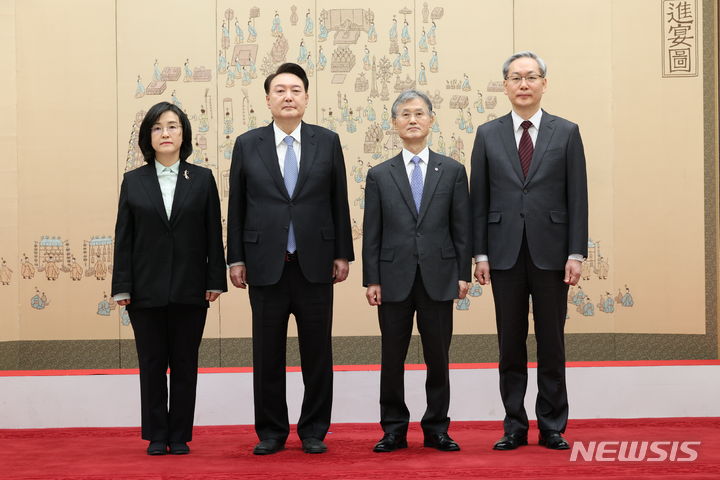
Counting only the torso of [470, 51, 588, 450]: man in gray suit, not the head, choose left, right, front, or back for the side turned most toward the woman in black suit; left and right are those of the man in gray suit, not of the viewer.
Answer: right

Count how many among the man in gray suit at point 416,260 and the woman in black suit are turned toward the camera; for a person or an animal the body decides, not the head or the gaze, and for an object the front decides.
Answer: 2

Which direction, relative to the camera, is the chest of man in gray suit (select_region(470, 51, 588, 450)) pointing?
toward the camera

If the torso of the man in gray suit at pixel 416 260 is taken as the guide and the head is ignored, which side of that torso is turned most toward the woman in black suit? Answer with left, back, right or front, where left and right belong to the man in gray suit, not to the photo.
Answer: right

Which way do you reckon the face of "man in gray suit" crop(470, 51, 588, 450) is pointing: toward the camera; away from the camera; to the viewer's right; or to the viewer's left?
toward the camera

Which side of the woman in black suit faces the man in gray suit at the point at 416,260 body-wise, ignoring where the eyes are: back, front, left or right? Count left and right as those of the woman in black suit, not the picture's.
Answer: left

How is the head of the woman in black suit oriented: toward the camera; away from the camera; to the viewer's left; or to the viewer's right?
toward the camera

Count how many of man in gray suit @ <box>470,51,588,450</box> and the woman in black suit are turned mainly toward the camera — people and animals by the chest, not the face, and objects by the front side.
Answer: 2
